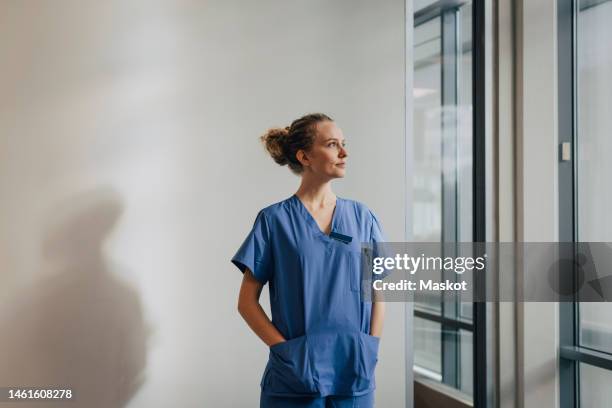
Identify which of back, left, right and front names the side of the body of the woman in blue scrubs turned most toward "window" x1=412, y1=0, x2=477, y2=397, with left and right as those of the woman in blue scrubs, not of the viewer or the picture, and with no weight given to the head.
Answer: left

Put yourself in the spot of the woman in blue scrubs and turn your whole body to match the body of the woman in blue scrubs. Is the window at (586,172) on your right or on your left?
on your left

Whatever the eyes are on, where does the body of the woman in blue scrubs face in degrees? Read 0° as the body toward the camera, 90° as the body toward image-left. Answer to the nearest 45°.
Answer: approximately 315°
